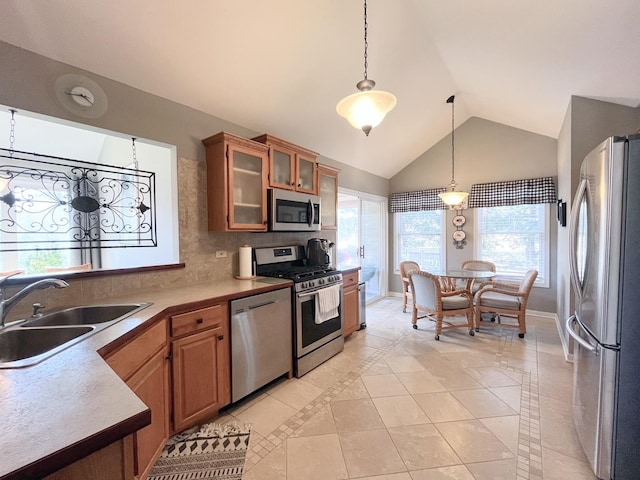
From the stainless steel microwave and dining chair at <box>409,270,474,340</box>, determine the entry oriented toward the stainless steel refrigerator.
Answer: the stainless steel microwave

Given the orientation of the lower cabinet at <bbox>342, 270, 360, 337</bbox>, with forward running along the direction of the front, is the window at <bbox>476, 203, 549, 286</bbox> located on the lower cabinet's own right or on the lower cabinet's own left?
on the lower cabinet's own left

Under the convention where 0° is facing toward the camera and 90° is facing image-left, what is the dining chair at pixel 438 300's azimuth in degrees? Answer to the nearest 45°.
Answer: approximately 225°

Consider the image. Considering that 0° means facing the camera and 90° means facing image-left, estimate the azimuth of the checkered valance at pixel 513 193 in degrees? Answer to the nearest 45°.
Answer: approximately 0°

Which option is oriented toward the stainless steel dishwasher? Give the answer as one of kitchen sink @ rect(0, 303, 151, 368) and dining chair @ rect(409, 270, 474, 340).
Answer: the kitchen sink

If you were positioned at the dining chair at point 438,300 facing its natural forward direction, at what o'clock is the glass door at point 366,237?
The glass door is roughly at 9 o'clock from the dining chair.

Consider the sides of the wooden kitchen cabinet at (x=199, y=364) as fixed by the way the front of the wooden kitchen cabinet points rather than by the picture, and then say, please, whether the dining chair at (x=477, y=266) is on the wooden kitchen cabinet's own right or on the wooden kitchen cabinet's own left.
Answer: on the wooden kitchen cabinet's own left

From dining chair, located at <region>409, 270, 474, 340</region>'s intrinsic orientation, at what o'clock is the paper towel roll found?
The paper towel roll is roughly at 6 o'clock from the dining chair.

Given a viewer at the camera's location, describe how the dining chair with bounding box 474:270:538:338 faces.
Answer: facing to the left of the viewer

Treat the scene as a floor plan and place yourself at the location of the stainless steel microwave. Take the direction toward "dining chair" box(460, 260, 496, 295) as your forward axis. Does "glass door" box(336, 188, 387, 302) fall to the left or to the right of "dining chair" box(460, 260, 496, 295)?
left

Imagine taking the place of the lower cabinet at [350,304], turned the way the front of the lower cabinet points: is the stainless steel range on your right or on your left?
on your right

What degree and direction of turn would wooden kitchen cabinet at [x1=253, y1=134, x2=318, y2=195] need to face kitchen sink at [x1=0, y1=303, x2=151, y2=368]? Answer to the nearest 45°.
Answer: approximately 90° to its right
